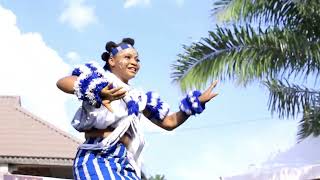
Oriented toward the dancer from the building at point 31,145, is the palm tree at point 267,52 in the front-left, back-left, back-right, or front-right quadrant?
front-left

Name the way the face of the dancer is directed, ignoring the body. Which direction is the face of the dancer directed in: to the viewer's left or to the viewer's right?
to the viewer's right

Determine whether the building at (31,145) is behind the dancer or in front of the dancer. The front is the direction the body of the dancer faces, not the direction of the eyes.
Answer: behind

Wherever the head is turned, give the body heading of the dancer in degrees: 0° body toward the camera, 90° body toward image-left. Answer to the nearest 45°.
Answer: approximately 315°

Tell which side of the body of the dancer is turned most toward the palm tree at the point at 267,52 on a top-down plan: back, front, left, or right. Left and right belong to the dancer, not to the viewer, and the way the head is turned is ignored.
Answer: left

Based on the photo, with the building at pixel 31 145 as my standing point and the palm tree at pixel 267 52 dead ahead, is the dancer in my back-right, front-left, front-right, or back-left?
front-right
